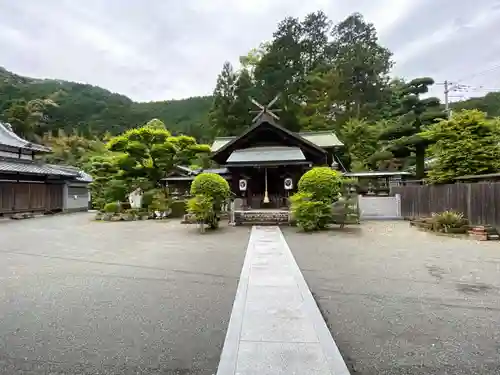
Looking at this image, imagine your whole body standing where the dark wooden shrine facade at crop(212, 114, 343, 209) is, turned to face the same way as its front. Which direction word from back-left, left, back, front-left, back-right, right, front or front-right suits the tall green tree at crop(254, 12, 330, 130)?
back

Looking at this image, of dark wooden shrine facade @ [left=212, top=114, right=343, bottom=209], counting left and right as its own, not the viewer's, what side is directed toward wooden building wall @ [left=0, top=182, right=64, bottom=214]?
right

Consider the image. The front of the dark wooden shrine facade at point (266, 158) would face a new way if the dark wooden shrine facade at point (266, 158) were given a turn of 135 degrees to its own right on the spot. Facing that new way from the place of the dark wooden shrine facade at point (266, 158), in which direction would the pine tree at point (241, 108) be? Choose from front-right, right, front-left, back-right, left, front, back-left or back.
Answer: front-right

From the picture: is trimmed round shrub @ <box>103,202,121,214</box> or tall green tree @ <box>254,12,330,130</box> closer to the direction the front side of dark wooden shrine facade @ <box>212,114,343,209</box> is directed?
the trimmed round shrub

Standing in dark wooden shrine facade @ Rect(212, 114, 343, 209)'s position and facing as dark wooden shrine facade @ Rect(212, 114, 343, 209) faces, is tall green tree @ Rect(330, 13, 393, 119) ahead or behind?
behind

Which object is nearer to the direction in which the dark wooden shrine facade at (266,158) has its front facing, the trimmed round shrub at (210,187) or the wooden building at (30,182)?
the trimmed round shrub

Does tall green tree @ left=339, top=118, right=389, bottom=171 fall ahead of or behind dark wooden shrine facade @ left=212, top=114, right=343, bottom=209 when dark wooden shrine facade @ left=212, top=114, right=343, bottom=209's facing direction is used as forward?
behind

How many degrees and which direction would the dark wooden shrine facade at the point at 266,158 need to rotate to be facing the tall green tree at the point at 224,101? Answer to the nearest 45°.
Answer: approximately 180°

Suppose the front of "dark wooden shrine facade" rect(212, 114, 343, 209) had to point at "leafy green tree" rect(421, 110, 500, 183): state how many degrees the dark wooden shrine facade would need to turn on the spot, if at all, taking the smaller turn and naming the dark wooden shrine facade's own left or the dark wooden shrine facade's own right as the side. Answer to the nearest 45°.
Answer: approximately 45° to the dark wooden shrine facade's own left

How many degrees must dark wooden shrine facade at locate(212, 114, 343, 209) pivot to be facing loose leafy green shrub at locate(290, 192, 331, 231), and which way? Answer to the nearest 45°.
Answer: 0° — it already faces it

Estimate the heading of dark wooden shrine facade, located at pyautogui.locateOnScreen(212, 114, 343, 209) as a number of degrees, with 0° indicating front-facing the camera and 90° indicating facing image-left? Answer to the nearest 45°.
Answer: approximately 0°

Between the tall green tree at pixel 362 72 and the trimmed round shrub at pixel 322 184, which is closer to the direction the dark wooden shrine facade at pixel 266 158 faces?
the trimmed round shrub
